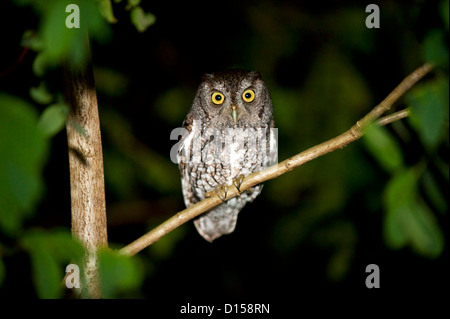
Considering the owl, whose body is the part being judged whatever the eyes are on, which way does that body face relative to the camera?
toward the camera

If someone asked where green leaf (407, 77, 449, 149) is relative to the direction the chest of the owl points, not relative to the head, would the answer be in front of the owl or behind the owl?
in front

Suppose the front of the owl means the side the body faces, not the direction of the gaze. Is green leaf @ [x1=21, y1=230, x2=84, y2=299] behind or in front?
in front
